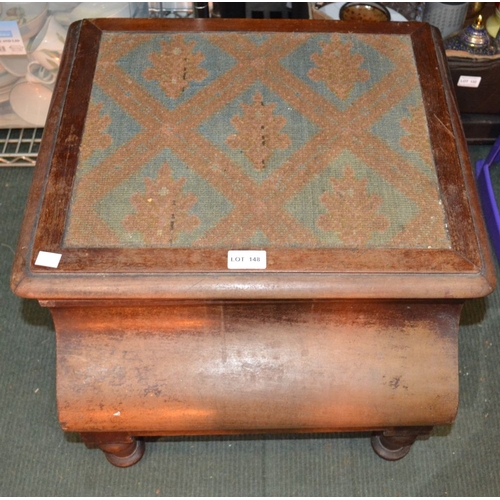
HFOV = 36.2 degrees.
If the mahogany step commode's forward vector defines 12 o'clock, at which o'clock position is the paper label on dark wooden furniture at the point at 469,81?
The paper label on dark wooden furniture is roughly at 7 o'clock from the mahogany step commode.

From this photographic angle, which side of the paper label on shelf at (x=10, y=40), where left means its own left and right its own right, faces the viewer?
front

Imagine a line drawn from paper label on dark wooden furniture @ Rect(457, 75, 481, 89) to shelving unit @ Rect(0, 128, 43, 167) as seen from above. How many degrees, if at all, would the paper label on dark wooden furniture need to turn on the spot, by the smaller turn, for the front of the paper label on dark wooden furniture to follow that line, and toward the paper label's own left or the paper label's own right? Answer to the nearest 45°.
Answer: approximately 90° to the paper label's own right

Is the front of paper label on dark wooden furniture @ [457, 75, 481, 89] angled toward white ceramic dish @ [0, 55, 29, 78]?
no

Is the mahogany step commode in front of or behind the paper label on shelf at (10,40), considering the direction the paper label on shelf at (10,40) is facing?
in front

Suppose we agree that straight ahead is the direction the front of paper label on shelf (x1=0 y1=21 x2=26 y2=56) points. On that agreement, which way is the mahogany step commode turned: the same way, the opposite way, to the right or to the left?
the same way

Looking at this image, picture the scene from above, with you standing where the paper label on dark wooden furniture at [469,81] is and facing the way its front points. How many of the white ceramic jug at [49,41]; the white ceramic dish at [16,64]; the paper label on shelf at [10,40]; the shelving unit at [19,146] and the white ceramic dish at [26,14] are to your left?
0

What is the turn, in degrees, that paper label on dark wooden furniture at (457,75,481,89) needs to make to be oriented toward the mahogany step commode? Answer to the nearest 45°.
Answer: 0° — it already faces it

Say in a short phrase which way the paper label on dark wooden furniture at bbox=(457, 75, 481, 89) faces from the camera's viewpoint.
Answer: facing the viewer

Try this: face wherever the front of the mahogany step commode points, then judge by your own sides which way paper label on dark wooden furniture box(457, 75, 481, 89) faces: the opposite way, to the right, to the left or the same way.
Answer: the same way

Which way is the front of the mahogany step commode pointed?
toward the camera

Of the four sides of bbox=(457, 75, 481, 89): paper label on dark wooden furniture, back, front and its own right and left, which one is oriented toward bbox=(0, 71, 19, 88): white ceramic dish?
right

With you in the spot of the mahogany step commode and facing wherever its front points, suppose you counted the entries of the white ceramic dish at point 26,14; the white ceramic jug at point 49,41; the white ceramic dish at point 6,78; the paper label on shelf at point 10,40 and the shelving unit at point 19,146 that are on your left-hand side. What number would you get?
0

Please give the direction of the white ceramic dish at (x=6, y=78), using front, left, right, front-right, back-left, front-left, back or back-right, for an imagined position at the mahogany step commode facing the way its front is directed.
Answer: back-right
